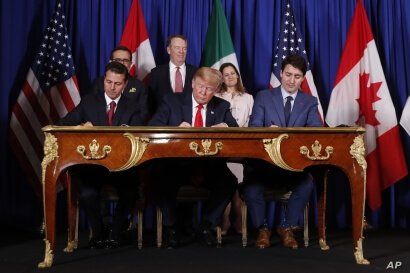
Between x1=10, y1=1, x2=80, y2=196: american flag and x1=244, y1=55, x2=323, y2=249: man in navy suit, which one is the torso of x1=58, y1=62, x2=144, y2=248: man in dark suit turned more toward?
the man in navy suit

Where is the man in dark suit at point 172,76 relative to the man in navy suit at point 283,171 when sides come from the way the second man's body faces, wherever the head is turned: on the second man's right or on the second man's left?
on the second man's right

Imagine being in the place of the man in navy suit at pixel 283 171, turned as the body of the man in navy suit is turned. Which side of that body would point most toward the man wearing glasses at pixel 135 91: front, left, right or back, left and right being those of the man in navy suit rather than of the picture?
right

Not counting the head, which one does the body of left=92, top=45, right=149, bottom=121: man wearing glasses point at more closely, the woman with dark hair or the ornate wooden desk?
the ornate wooden desk
